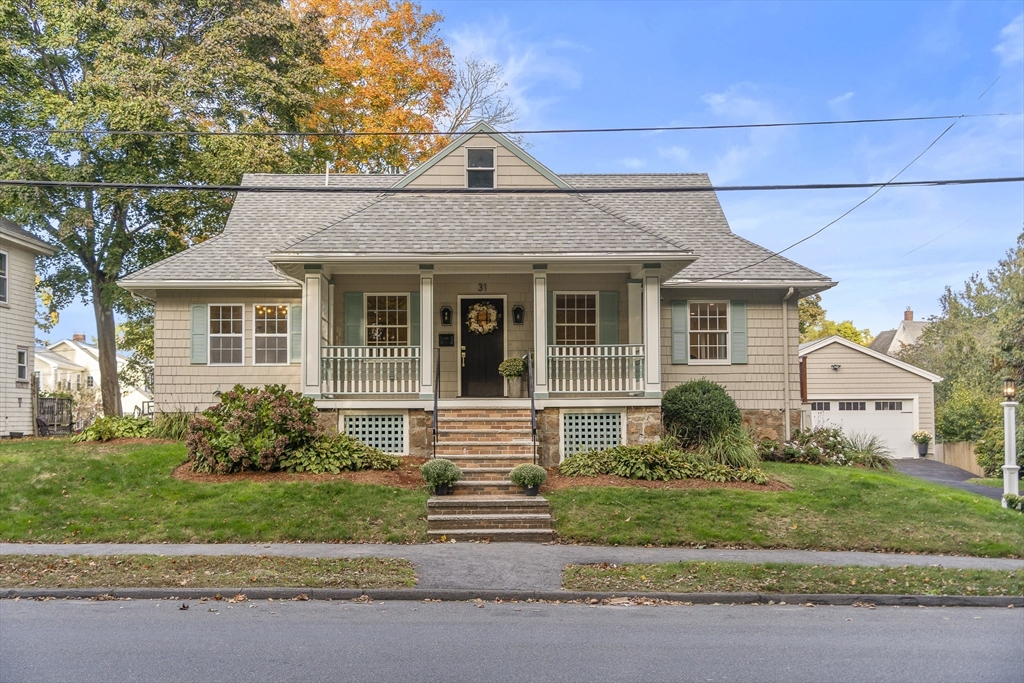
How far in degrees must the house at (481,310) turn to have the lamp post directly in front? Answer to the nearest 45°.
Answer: approximately 45° to its left

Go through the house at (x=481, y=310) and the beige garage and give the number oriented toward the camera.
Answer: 2

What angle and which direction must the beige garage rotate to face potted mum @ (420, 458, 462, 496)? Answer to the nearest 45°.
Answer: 0° — it already faces it

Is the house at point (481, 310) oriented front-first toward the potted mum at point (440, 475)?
yes

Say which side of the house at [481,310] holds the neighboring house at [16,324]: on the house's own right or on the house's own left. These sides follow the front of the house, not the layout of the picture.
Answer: on the house's own right

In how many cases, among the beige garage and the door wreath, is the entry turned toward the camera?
2

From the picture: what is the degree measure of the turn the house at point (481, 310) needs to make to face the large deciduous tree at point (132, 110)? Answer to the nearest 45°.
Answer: approximately 135° to its right
